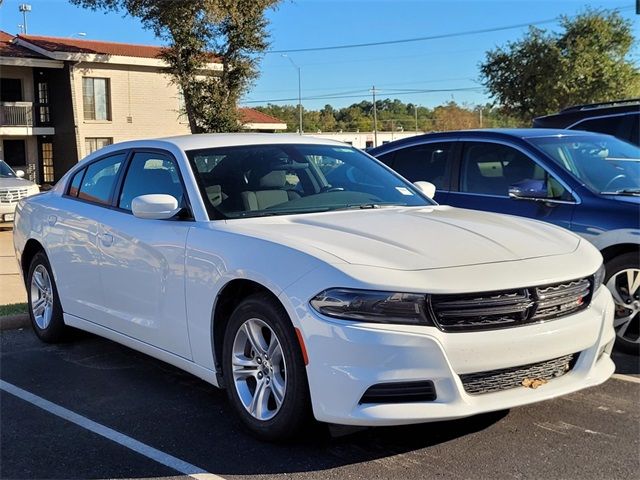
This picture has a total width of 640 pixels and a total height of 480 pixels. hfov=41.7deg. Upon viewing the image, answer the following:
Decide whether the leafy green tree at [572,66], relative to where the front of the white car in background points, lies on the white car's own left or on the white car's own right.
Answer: on the white car's own left

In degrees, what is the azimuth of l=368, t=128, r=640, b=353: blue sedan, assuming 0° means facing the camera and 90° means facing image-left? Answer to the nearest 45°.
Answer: approximately 315°

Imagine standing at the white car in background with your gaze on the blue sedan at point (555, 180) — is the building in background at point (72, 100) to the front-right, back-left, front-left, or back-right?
back-left

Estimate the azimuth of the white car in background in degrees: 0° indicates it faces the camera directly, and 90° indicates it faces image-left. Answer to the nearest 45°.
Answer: approximately 315°

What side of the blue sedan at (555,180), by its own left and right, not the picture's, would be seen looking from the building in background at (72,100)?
back

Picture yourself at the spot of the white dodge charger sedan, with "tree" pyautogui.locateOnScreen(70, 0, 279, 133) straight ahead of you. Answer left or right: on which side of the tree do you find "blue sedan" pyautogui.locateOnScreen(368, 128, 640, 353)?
right

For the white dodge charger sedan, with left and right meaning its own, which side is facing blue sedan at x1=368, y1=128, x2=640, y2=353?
left
